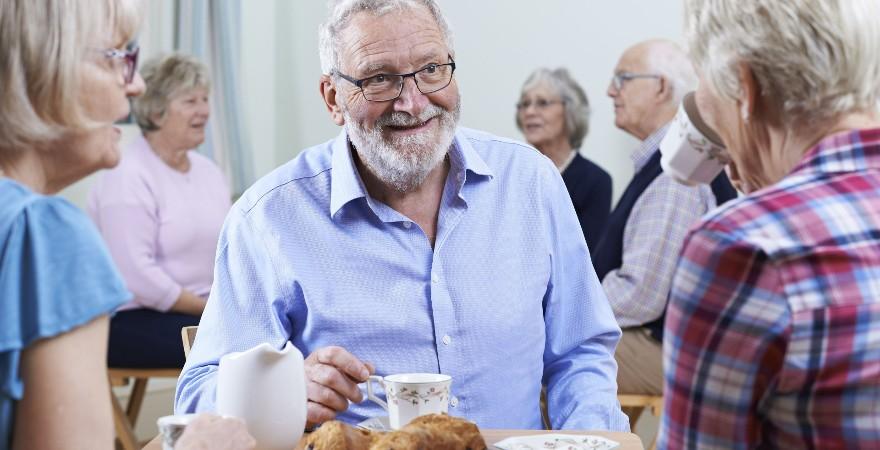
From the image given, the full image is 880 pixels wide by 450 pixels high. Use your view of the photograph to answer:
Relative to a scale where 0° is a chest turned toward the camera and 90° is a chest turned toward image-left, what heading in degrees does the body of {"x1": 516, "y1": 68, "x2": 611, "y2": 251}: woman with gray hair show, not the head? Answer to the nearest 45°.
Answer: approximately 45°

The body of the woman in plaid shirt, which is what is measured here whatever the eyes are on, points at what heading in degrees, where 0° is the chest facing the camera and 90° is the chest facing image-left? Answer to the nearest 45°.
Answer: approximately 135°

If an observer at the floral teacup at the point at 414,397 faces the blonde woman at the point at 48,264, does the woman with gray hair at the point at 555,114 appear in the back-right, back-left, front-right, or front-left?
back-right

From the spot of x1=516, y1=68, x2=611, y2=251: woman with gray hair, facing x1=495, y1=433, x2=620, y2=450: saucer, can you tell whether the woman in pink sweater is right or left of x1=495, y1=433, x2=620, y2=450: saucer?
right

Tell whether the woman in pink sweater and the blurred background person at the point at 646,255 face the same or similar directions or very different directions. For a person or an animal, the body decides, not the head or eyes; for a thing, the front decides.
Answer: very different directions

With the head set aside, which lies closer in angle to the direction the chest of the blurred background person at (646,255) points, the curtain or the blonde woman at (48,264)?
the curtain

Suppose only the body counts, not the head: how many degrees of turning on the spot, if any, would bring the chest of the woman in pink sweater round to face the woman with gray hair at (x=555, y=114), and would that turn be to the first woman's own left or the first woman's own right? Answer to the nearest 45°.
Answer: approximately 45° to the first woman's own left

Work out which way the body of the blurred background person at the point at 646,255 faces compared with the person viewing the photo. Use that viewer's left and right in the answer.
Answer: facing to the left of the viewer

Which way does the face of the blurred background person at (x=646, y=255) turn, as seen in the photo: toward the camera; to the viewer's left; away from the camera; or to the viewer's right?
to the viewer's left

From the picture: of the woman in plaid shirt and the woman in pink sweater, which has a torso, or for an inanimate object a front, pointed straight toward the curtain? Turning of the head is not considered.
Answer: the woman in plaid shirt

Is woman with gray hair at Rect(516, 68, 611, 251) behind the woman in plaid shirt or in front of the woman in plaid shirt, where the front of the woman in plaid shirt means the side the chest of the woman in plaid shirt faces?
in front

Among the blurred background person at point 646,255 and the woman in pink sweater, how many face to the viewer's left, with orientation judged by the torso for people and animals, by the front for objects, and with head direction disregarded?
1

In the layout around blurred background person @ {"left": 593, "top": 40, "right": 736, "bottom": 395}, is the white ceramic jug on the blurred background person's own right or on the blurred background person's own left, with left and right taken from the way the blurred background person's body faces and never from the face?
on the blurred background person's own left
